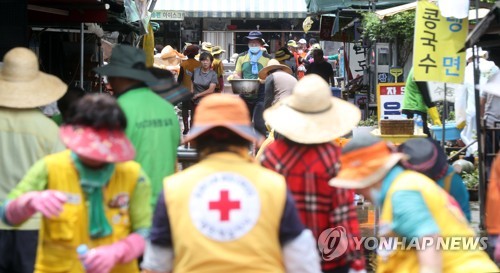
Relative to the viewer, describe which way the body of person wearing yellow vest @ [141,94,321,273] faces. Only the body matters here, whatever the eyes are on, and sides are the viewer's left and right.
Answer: facing away from the viewer

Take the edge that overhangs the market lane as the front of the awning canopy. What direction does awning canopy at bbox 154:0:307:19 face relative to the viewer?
toward the camera

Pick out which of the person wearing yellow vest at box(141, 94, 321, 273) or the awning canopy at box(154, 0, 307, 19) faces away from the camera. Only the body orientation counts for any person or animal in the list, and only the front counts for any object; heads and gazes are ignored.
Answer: the person wearing yellow vest

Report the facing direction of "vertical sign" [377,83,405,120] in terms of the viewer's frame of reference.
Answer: facing the viewer

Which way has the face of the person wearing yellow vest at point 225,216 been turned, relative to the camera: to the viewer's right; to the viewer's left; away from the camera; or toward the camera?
away from the camera

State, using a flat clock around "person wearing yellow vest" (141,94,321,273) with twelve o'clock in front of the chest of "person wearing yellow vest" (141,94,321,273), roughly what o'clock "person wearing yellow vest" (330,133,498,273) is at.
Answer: "person wearing yellow vest" (330,133,498,273) is roughly at 2 o'clock from "person wearing yellow vest" (141,94,321,273).

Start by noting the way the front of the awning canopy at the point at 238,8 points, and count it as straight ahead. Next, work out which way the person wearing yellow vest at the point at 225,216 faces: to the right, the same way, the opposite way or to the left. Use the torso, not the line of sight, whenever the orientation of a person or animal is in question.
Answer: the opposite way

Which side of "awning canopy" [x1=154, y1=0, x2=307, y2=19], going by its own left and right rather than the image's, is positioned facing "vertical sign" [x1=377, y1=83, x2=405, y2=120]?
front

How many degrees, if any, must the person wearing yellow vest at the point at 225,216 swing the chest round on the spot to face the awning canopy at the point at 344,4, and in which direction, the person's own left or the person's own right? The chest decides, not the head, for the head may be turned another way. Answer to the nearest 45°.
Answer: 0° — they already face it

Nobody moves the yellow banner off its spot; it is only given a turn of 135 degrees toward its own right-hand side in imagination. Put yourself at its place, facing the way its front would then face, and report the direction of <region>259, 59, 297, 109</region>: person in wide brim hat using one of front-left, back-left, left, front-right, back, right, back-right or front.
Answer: front

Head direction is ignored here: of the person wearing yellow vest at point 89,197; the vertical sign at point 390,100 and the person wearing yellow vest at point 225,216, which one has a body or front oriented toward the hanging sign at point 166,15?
the person wearing yellow vest at point 225,216

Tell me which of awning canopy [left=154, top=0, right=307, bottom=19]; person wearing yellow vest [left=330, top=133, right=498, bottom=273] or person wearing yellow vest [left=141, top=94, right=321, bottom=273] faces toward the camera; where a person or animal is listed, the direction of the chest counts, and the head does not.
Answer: the awning canopy
